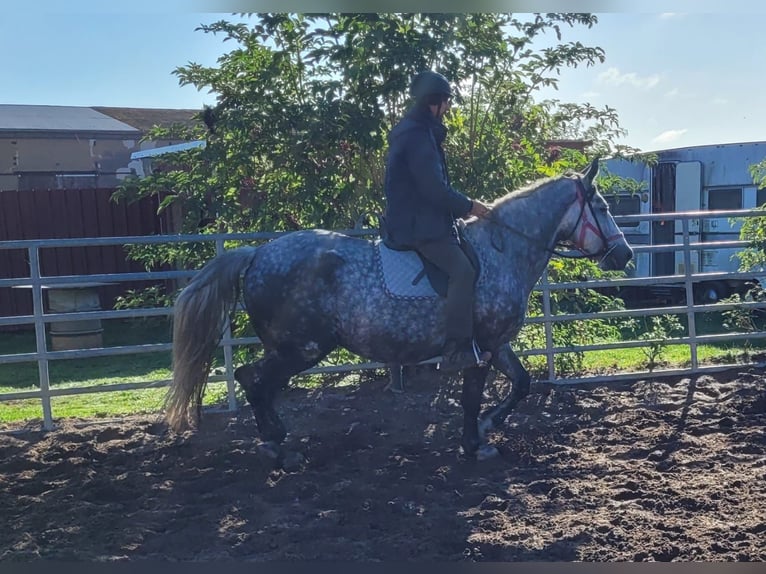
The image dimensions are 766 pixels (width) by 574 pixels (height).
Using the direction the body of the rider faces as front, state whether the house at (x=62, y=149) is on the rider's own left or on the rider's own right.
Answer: on the rider's own left

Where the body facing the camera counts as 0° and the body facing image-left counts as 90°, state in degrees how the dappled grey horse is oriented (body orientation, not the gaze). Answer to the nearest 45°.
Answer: approximately 270°

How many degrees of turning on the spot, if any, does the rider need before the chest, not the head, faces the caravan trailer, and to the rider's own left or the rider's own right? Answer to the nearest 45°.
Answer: approximately 45° to the rider's own left

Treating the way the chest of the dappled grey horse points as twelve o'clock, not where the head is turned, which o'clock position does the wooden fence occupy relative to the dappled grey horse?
The wooden fence is roughly at 8 o'clock from the dappled grey horse.

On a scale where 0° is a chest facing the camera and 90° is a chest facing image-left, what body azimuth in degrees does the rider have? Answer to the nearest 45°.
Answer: approximately 270°

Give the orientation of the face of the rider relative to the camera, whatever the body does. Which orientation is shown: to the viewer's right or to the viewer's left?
to the viewer's right

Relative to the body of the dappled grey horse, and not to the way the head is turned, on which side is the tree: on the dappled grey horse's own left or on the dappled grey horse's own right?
on the dappled grey horse's own left
